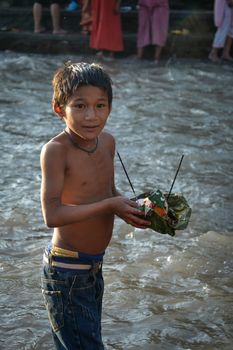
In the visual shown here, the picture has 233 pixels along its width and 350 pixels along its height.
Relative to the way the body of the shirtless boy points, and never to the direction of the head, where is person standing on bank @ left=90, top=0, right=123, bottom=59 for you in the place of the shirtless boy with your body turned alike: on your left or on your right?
on your left

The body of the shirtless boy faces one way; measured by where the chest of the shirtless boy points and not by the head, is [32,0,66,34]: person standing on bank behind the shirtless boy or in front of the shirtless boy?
behind

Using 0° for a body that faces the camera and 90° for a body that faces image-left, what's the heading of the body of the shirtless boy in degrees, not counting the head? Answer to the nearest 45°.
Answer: approximately 315°

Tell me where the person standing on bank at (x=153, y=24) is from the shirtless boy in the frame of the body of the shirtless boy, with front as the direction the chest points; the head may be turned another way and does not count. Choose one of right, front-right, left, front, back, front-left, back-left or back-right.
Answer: back-left

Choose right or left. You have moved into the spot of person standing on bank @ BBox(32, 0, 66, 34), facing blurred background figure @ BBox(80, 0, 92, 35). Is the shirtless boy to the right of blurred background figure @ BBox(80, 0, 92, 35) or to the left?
right

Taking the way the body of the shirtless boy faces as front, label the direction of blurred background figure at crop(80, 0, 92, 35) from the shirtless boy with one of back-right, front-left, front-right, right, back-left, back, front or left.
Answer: back-left
